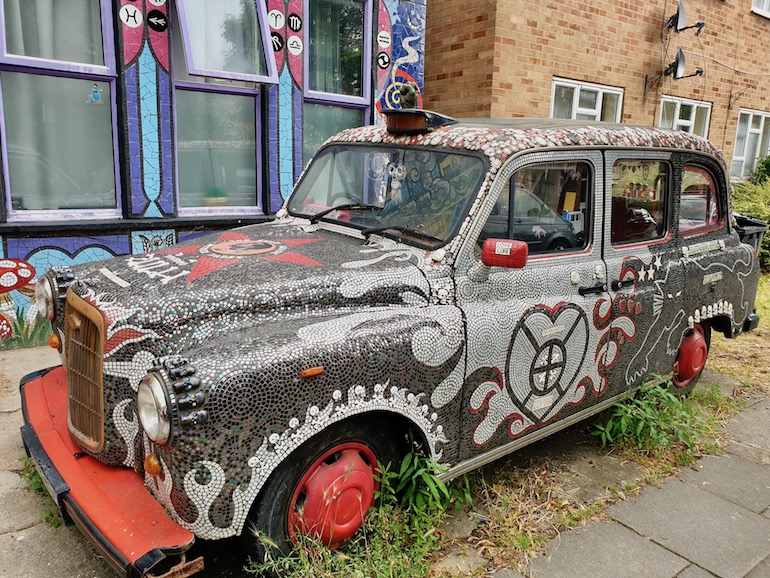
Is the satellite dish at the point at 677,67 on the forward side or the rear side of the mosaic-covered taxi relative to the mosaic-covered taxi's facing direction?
on the rear side

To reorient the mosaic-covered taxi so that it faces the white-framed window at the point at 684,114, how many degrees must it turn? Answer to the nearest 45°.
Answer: approximately 180°

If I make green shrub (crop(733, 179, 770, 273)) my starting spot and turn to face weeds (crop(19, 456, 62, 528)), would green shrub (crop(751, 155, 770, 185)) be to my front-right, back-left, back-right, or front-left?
back-right

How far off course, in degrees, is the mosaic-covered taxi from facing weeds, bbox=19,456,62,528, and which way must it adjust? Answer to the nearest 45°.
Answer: approximately 45° to its right

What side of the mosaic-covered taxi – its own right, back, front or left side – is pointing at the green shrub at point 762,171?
back

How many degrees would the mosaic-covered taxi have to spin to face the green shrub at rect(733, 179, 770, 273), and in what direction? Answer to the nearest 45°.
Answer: approximately 180°

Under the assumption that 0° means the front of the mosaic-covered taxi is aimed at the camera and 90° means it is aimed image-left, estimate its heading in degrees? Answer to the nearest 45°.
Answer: approximately 45°

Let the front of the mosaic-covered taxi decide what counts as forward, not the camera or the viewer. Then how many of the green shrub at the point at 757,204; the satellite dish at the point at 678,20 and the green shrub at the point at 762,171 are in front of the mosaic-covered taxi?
0

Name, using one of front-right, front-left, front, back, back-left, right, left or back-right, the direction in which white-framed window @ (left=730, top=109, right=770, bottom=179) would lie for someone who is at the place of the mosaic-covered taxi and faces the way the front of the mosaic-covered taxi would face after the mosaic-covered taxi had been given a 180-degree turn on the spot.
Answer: front
